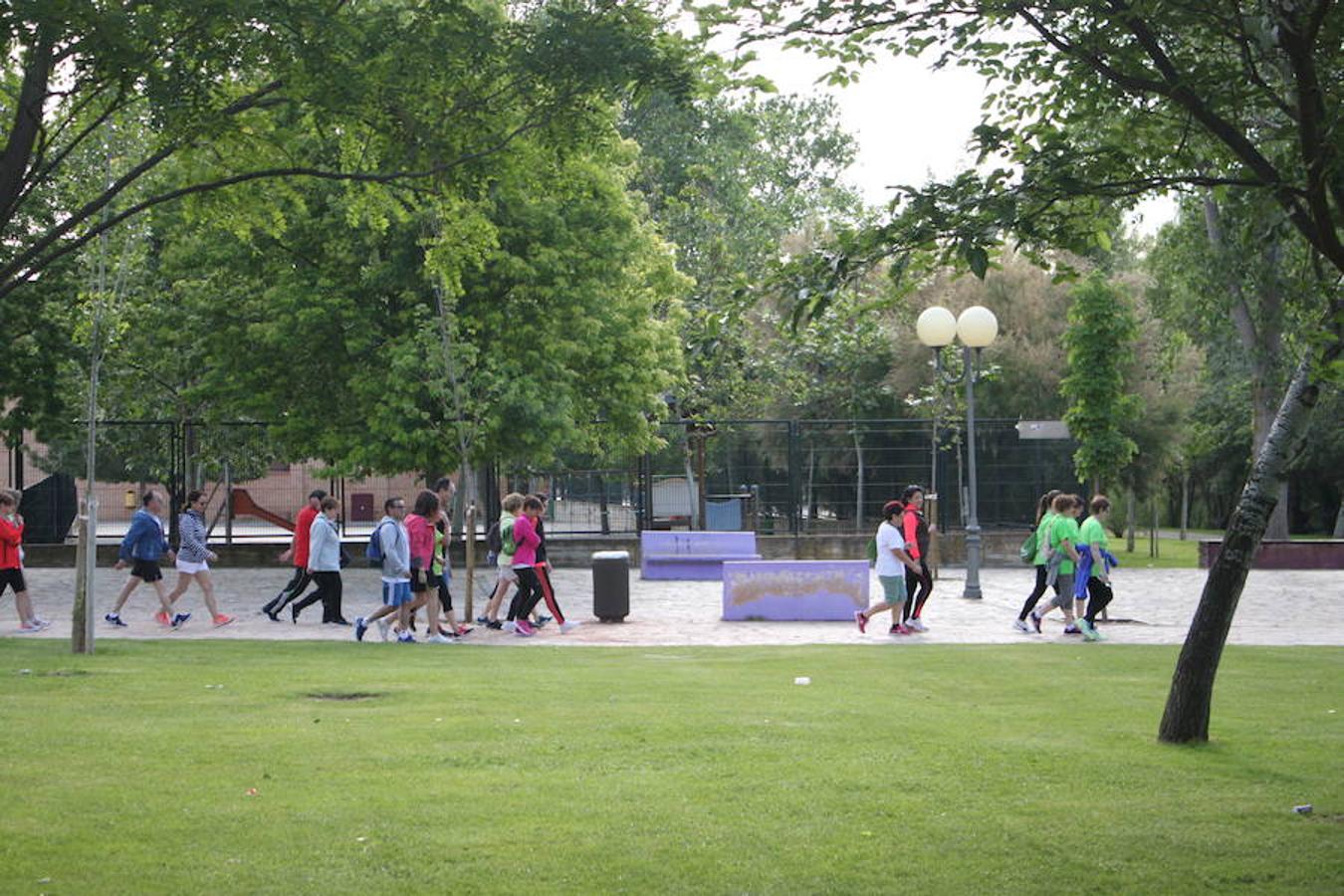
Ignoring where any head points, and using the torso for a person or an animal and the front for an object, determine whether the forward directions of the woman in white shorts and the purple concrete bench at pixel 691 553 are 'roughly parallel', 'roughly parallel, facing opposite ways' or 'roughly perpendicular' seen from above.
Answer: roughly perpendicular

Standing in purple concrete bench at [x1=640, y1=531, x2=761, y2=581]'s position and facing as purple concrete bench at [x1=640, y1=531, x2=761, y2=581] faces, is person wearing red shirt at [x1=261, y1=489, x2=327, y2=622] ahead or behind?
ahead
